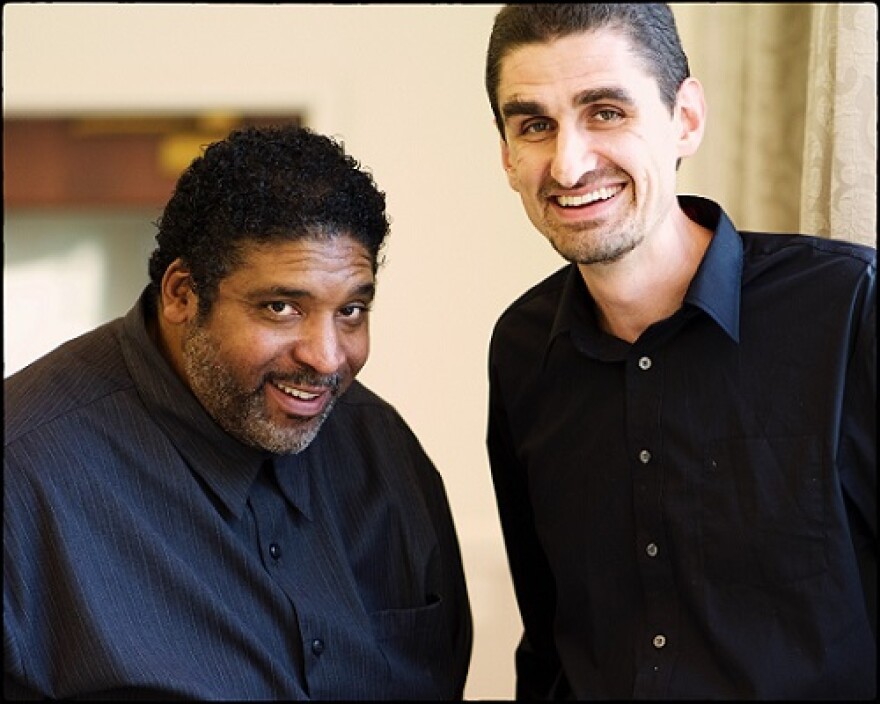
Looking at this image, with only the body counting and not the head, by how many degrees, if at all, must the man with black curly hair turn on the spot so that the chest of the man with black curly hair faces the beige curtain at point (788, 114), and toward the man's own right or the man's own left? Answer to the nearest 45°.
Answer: approximately 90° to the man's own left

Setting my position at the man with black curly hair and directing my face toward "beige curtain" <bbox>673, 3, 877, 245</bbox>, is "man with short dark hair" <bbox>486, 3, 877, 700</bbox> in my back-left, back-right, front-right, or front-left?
front-right

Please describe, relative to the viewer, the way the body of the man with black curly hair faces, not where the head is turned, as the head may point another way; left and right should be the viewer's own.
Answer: facing the viewer and to the right of the viewer

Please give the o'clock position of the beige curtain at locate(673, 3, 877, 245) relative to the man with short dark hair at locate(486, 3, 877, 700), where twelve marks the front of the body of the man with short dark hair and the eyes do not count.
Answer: The beige curtain is roughly at 5 o'clock from the man with short dark hair.

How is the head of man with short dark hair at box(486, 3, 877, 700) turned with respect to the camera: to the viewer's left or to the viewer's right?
to the viewer's left

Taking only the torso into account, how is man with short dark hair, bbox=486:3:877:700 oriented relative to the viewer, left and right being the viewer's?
facing the viewer and to the left of the viewer

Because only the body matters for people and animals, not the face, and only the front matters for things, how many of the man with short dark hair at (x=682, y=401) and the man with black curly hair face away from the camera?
0

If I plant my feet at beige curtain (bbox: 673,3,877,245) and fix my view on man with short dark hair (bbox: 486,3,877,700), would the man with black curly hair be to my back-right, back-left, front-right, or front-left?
front-right
